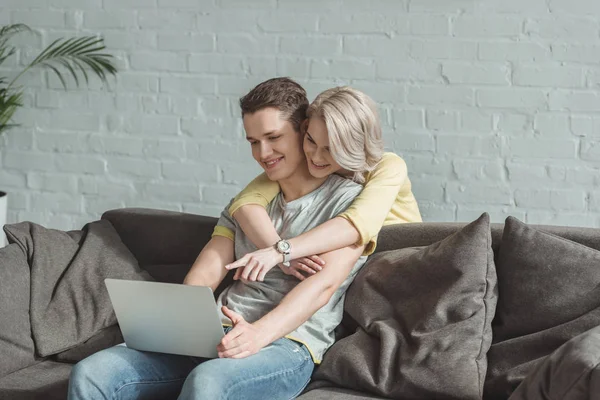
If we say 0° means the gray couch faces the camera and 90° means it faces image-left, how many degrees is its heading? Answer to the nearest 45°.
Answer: approximately 0°

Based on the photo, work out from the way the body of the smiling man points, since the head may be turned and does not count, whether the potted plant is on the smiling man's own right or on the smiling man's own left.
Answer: on the smiling man's own right

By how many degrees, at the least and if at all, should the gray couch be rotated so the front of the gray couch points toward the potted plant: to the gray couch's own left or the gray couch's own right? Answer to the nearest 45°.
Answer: approximately 135° to the gray couch's own right

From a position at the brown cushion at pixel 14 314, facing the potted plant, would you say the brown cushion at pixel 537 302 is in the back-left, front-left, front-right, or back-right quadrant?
back-right

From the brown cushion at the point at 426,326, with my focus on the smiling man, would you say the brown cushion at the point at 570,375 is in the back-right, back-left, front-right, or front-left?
back-left

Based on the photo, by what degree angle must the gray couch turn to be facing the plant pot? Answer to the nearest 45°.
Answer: approximately 135° to its right

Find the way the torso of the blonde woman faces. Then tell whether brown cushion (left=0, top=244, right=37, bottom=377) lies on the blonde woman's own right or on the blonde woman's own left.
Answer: on the blonde woman's own right

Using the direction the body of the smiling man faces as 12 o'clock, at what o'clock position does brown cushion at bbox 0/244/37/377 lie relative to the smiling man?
The brown cushion is roughly at 2 o'clock from the smiling man.
